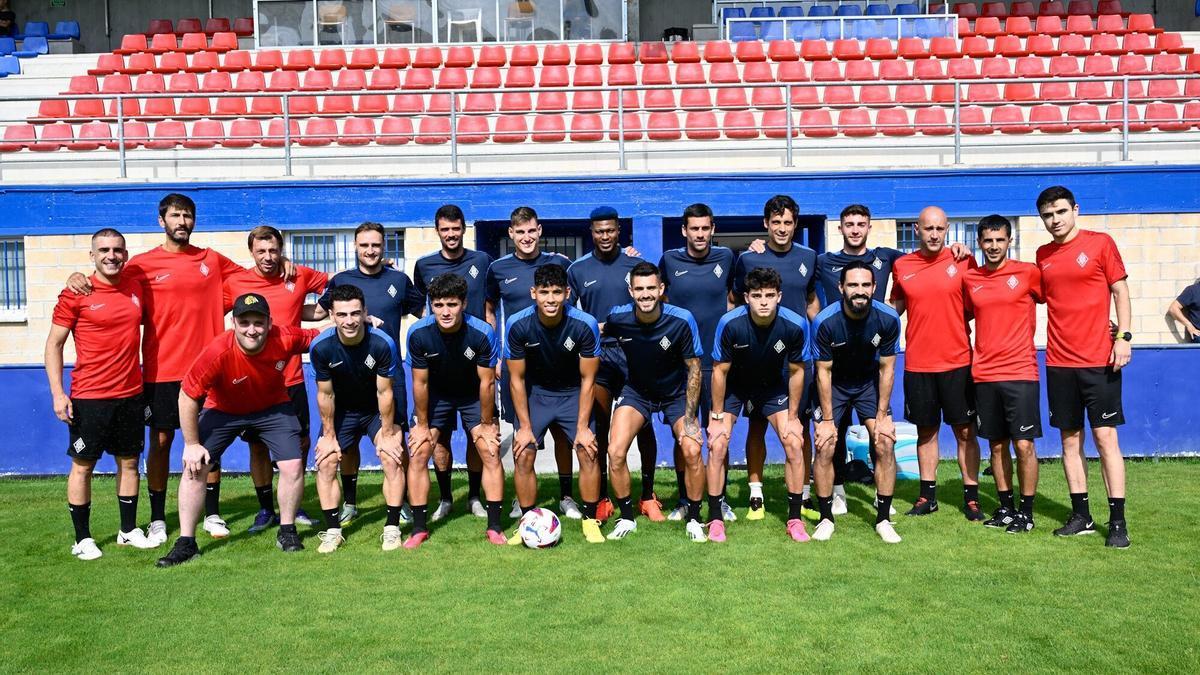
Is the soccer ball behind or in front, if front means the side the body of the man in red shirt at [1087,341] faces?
in front

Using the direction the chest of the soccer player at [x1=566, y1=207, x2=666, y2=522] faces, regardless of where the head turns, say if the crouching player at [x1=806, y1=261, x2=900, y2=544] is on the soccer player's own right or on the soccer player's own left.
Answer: on the soccer player's own left

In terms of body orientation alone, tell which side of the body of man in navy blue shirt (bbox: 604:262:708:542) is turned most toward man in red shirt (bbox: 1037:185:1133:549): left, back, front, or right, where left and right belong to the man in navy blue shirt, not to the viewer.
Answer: left

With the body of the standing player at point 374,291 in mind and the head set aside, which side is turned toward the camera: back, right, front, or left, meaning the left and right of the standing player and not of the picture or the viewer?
front

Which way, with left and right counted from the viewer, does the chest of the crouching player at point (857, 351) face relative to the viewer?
facing the viewer

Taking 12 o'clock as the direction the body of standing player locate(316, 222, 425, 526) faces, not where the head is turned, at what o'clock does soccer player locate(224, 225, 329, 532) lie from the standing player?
The soccer player is roughly at 3 o'clock from the standing player.

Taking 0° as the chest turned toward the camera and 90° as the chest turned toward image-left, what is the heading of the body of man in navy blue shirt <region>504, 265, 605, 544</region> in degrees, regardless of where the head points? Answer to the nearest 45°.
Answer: approximately 0°
